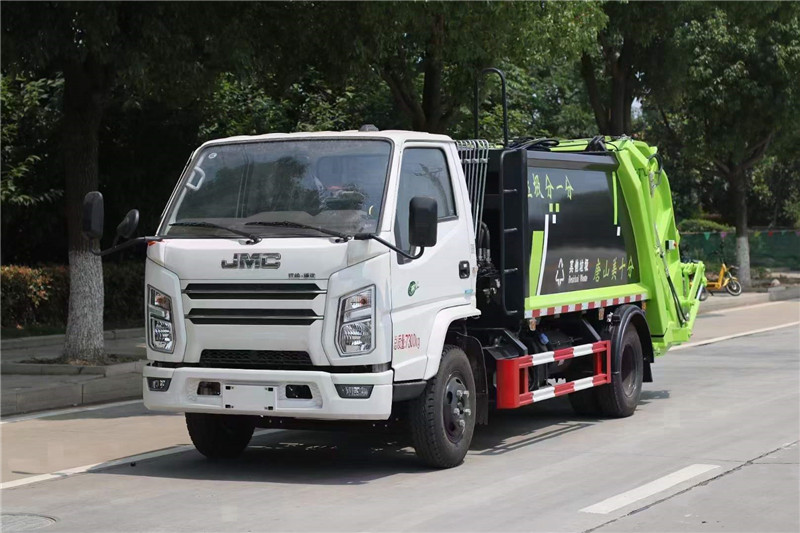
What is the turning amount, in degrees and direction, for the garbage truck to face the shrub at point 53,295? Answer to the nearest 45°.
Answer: approximately 90° to its right

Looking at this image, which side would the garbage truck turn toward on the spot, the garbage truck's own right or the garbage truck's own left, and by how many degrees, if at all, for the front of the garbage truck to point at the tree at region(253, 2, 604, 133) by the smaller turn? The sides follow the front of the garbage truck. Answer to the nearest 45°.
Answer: approximately 135° to the garbage truck's own right

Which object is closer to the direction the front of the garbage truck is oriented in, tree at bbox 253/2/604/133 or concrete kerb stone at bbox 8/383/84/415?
the concrete kerb stone

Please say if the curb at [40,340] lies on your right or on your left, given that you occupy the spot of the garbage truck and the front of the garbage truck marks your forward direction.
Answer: on your right

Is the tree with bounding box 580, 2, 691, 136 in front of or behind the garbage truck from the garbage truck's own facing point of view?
behind

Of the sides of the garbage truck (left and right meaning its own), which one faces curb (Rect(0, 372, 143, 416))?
right

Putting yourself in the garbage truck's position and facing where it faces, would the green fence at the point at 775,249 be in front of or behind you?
behind

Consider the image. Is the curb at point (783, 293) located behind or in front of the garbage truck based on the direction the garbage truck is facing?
behind

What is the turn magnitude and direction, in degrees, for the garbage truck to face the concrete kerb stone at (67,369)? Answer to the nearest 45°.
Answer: approximately 90° to its right

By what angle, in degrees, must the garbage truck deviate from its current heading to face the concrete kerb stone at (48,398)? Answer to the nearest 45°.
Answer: approximately 90° to its right

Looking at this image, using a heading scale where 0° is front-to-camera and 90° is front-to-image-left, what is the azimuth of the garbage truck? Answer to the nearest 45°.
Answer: approximately 45°

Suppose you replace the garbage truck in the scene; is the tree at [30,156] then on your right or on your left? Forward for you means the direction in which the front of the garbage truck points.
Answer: on your right
